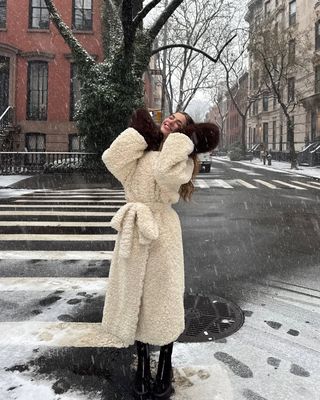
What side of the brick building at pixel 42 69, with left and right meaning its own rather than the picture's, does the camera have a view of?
front

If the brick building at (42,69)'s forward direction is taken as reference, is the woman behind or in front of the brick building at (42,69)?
in front

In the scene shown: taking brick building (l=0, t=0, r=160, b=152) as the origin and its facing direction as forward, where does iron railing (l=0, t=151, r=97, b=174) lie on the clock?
The iron railing is roughly at 12 o'clock from the brick building.

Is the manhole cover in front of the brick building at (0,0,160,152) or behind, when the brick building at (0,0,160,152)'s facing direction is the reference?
in front
